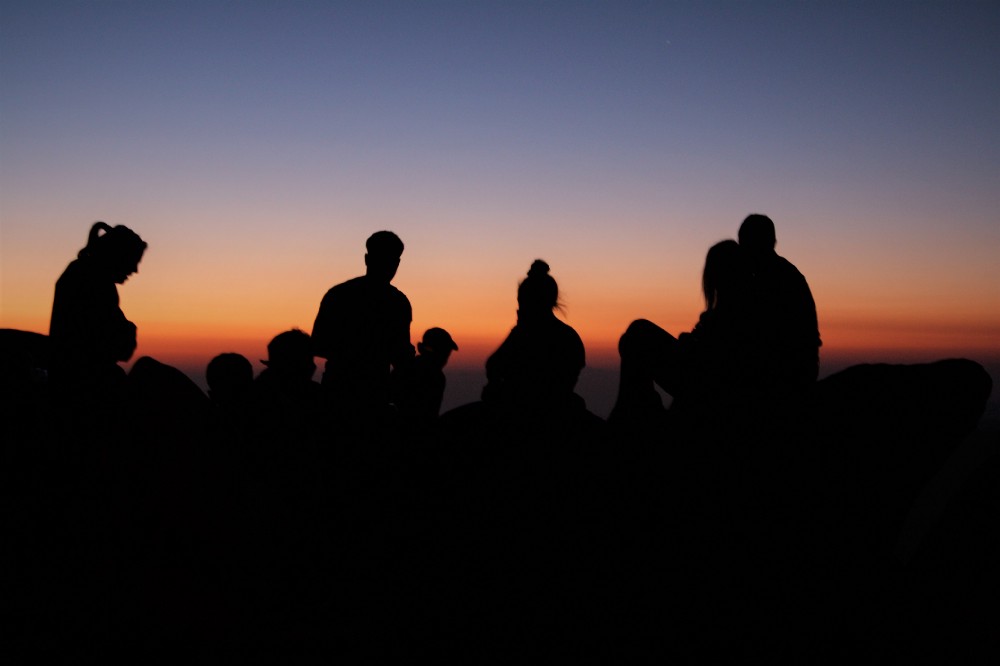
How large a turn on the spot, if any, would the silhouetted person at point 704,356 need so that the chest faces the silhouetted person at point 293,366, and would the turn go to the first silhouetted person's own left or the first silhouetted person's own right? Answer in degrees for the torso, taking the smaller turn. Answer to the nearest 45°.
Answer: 0° — they already face them

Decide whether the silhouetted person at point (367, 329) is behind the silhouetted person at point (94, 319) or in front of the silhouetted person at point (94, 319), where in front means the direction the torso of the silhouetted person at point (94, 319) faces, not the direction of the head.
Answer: in front

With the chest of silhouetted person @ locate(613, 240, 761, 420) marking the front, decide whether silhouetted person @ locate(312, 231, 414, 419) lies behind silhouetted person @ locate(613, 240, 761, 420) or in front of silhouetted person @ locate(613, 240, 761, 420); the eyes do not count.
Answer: in front

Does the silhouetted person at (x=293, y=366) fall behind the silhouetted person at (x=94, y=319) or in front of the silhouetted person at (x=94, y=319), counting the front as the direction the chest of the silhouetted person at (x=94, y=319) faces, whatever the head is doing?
in front

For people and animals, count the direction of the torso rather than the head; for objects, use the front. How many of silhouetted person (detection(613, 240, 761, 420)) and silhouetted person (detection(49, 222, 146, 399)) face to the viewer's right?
1

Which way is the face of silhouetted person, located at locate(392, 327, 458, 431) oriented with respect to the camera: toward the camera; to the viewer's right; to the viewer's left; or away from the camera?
to the viewer's right

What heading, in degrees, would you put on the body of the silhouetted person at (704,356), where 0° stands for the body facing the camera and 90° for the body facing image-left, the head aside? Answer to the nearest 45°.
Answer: approximately 90°

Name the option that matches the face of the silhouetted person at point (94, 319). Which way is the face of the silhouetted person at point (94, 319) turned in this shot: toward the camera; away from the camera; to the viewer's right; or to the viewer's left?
to the viewer's right

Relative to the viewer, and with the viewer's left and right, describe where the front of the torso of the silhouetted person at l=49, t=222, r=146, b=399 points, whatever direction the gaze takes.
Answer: facing to the right of the viewer
